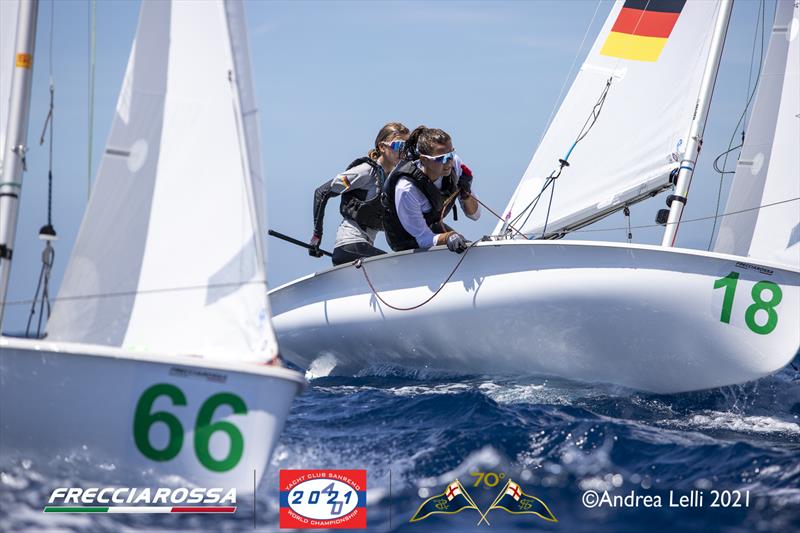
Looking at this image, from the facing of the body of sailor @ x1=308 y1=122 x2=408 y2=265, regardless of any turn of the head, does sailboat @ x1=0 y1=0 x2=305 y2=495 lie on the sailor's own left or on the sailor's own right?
on the sailor's own right

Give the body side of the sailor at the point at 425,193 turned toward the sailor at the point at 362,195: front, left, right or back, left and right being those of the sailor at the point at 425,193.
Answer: back

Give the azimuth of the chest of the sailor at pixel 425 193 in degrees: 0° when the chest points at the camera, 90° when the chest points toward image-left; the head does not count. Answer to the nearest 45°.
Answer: approximately 315°

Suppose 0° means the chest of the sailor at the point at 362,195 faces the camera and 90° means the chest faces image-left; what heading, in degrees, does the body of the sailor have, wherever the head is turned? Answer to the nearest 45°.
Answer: approximately 270°

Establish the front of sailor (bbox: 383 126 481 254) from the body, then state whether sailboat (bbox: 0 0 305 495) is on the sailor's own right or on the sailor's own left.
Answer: on the sailor's own right

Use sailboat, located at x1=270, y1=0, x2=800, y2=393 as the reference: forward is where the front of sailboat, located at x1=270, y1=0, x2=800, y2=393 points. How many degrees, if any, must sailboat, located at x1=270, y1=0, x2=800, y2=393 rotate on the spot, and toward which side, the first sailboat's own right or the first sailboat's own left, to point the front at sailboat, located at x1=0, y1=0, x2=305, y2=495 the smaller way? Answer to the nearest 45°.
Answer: approximately 90° to the first sailboat's own right
